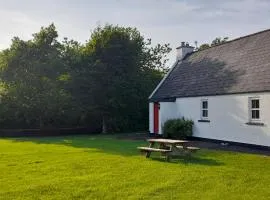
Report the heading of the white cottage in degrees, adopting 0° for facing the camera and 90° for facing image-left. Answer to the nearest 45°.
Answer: approximately 45°

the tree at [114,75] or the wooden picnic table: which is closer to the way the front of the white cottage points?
the wooden picnic table

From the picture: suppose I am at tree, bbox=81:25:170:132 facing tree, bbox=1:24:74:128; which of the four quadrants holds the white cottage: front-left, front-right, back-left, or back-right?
back-left

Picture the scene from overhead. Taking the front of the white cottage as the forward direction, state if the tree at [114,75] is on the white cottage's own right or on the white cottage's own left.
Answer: on the white cottage's own right

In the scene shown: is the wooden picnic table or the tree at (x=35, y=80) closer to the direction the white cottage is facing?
the wooden picnic table

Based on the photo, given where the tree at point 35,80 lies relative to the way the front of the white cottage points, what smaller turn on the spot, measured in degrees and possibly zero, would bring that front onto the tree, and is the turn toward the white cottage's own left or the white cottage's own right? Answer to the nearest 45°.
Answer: approximately 90° to the white cottage's own right
